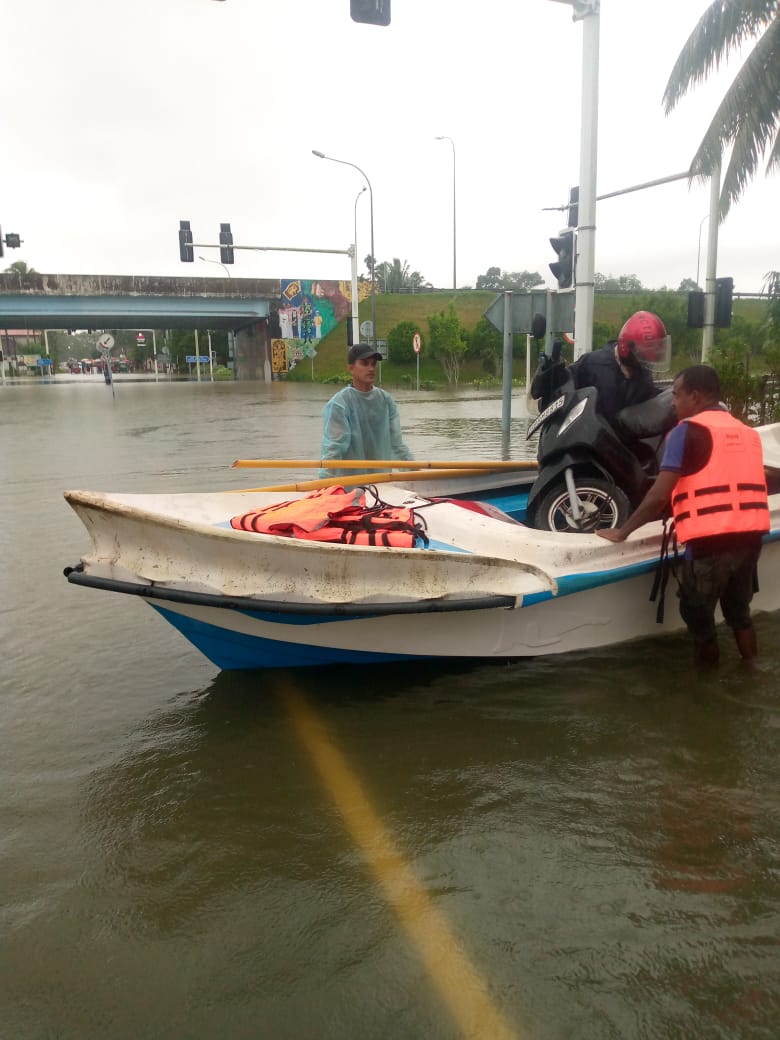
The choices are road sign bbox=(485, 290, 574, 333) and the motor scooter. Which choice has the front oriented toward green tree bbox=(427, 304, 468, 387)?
the road sign

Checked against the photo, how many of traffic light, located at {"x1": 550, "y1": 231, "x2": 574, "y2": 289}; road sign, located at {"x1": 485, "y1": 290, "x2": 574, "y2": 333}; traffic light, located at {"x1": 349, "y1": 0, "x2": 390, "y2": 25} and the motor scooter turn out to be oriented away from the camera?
2

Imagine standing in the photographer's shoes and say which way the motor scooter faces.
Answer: facing the viewer and to the left of the viewer

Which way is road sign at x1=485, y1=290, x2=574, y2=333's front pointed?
away from the camera

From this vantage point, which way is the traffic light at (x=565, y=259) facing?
to the viewer's left

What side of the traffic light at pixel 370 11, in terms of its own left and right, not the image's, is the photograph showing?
back

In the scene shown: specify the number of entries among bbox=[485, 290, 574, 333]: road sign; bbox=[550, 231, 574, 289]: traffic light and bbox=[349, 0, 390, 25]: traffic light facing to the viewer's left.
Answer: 1

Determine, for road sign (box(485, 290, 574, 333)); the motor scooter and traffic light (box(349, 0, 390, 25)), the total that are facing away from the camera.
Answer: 2

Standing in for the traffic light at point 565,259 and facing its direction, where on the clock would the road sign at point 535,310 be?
The road sign is roughly at 2 o'clock from the traffic light.

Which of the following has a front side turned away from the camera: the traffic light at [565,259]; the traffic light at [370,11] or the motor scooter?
the traffic light at [370,11]

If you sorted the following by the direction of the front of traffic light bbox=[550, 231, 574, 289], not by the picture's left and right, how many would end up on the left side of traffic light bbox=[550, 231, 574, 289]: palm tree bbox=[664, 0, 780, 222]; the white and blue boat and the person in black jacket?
2

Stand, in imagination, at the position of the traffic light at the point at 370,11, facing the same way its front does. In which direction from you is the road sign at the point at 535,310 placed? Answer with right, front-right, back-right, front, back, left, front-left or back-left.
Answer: front-right

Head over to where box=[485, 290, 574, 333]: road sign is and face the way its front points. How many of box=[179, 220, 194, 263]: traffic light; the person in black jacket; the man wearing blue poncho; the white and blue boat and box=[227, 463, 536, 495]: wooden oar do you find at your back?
4
